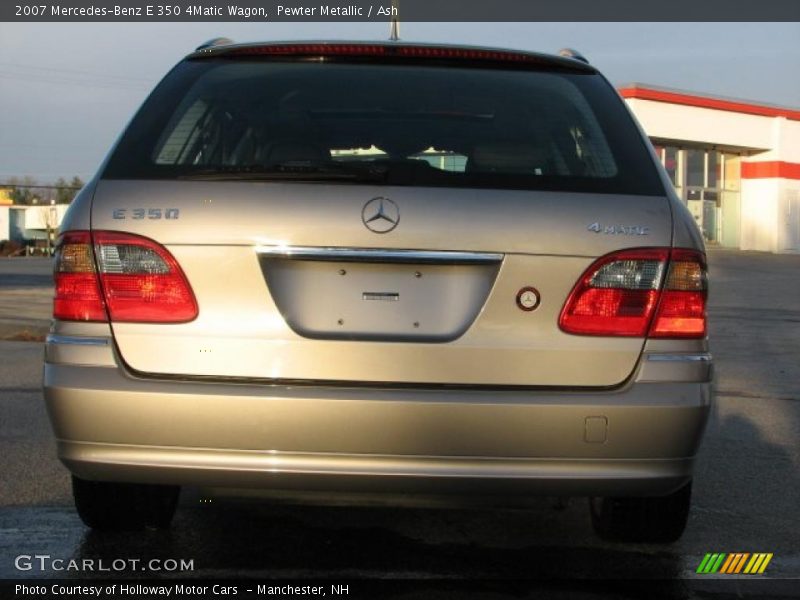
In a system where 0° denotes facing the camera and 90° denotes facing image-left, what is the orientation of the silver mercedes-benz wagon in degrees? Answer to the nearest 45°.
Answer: approximately 180°
